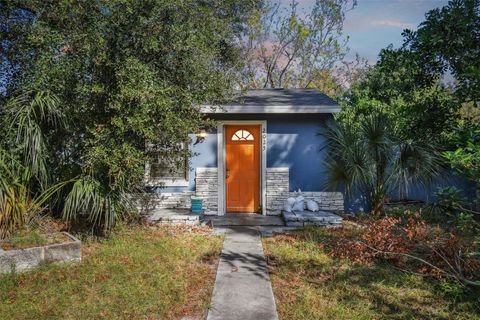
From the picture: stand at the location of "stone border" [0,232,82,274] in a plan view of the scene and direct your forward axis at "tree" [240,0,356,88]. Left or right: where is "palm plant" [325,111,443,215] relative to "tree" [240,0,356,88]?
right

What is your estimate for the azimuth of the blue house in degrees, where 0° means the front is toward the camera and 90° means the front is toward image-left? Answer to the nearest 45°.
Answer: approximately 0°

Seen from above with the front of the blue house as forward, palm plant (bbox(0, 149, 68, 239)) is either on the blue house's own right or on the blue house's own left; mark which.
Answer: on the blue house's own right

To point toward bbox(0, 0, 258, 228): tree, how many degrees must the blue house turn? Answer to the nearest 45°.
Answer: approximately 45° to its right

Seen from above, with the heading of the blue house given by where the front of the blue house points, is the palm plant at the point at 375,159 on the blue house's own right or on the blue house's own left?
on the blue house's own left

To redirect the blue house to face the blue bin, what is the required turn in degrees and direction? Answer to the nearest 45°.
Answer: approximately 90° to its right

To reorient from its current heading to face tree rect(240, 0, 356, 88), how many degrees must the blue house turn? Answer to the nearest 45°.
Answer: approximately 180°
